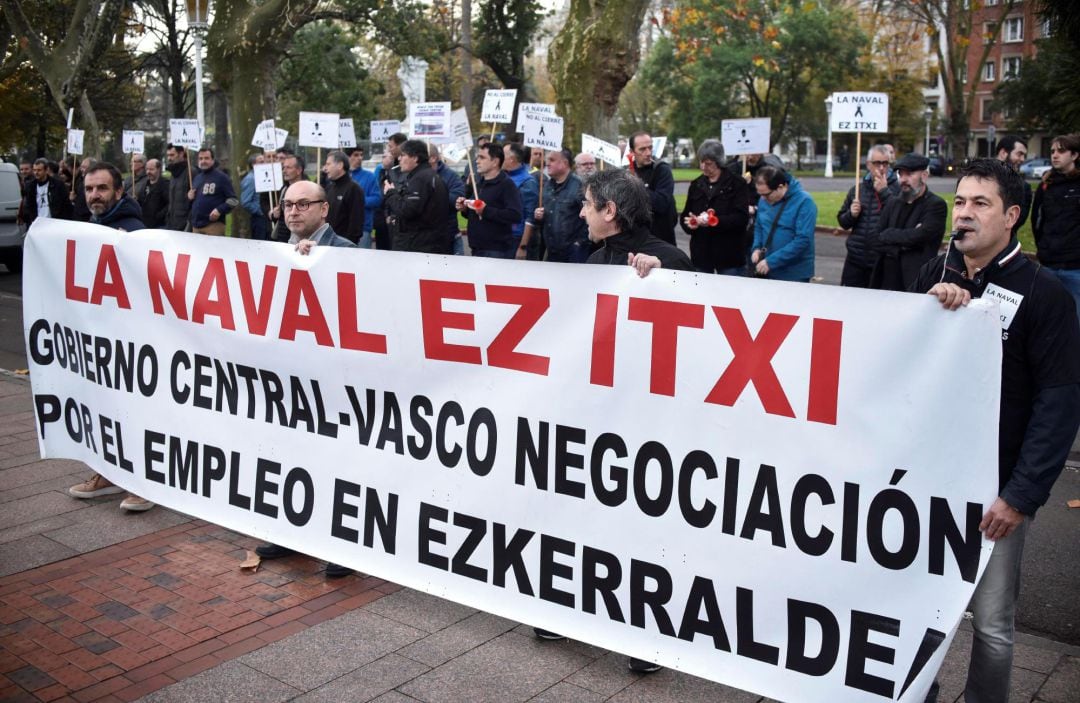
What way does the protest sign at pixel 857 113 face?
toward the camera

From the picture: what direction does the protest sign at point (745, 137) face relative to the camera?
toward the camera

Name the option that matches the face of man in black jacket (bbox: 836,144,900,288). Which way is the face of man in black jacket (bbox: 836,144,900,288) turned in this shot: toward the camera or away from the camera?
toward the camera

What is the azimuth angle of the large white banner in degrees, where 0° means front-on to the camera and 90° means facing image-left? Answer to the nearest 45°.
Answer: approximately 45°

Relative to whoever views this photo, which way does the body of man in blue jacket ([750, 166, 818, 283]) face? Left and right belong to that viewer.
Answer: facing the viewer and to the left of the viewer

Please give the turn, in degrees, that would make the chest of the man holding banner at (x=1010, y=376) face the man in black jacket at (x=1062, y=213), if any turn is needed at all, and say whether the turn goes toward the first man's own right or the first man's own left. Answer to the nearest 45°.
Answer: approximately 135° to the first man's own right

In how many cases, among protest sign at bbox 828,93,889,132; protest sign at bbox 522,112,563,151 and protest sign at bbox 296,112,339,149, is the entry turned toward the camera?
3

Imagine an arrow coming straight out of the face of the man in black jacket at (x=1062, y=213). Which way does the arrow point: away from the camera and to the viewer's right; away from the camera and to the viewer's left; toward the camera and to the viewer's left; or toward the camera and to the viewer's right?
toward the camera and to the viewer's left

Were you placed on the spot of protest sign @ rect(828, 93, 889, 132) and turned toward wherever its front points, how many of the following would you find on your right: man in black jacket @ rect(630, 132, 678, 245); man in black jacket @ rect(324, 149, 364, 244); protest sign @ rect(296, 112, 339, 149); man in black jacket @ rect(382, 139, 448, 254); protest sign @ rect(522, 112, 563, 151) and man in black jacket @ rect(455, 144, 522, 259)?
6

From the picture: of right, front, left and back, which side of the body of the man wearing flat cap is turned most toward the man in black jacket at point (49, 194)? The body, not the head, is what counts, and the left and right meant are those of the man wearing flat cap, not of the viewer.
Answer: right

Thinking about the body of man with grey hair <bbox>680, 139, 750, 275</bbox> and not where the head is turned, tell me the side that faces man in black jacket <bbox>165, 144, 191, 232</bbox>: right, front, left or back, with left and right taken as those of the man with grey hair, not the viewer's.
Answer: right

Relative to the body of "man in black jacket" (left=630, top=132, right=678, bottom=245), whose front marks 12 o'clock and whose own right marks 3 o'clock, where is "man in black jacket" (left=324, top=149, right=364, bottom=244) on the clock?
"man in black jacket" (left=324, top=149, right=364, bottom=244) is roughly at 2 o'clock from "man in black jacket" (left=630, top=132, right=678, bottom=245).

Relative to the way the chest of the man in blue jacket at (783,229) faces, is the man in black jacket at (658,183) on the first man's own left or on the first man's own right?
on the first man's own right
